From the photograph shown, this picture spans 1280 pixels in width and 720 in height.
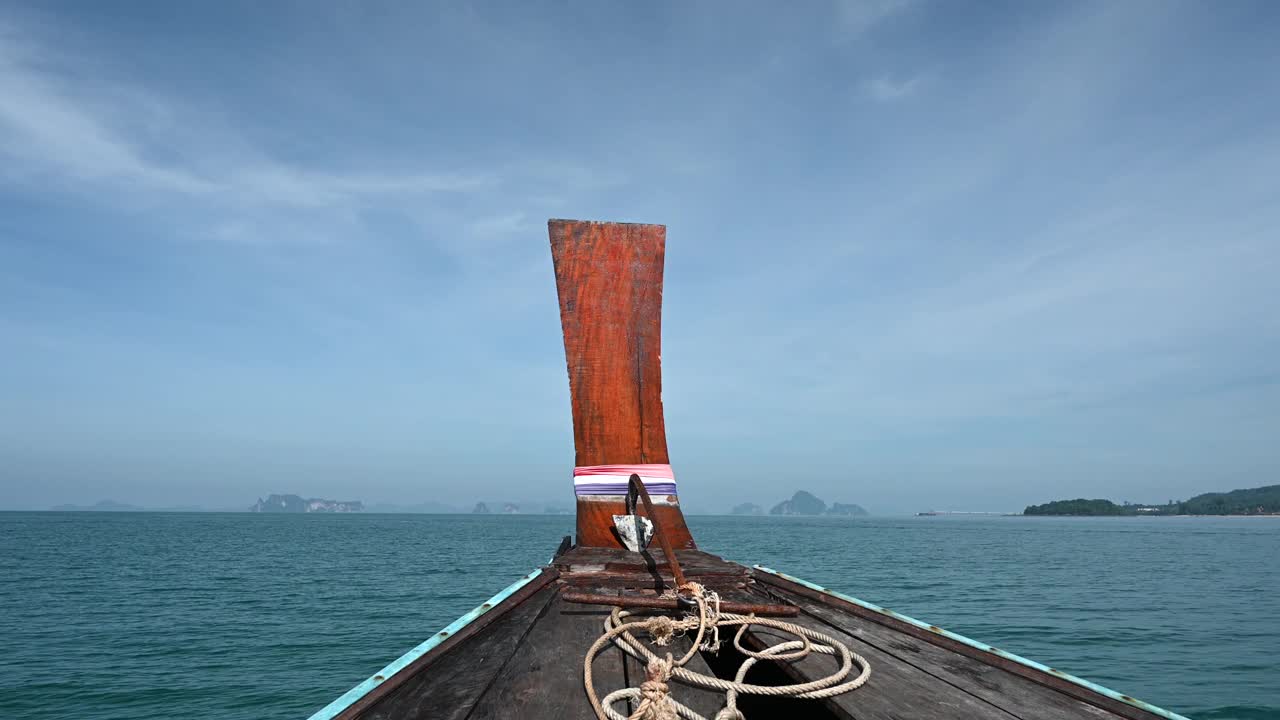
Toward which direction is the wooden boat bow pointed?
away from the camera
